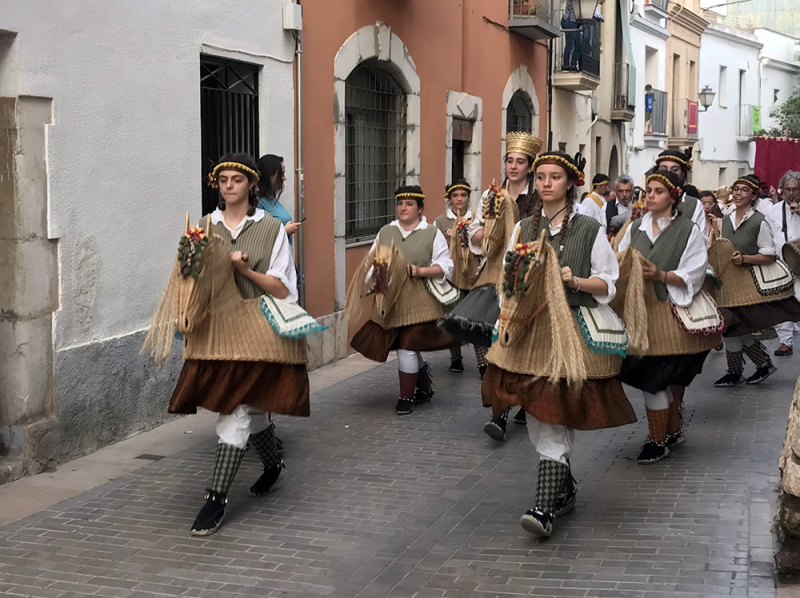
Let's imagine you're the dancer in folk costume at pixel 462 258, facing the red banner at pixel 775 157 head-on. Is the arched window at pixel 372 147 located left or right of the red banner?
left

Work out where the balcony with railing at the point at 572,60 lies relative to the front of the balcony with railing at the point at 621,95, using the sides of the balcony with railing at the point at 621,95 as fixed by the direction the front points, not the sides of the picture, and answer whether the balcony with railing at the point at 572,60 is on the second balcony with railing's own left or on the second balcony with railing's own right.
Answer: on the second balcony with railing's own right

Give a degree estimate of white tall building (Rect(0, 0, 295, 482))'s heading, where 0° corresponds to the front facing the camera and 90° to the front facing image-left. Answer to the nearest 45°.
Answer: approximately 315°

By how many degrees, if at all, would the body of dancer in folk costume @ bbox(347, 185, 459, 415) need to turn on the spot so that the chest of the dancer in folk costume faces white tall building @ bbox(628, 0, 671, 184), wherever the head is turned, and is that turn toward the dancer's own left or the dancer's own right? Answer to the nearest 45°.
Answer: approximately 135° to the dancer's own right

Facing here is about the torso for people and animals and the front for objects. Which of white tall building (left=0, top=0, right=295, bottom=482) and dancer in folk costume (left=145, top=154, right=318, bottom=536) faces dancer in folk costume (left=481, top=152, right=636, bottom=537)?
the white tall building

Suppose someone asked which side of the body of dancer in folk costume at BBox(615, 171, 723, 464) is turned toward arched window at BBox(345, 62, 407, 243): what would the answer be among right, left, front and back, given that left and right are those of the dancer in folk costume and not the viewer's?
right

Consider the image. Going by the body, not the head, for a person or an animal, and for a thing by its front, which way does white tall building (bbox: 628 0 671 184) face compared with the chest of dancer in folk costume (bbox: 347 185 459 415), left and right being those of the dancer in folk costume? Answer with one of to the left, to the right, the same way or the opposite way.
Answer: to the left

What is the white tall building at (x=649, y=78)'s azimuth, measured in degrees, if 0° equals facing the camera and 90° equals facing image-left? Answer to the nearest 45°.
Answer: approximately 315°

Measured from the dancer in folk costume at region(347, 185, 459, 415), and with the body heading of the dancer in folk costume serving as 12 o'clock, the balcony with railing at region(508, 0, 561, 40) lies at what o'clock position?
The balcony with railing is roughly at 5 o'clock from the dancer in folk costume.
